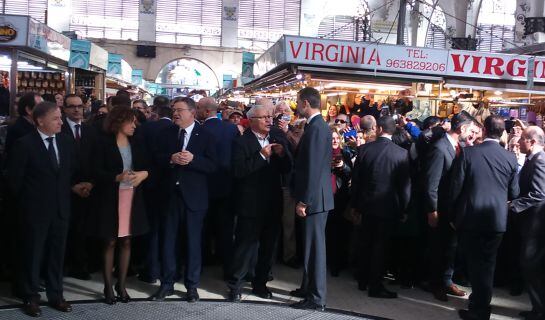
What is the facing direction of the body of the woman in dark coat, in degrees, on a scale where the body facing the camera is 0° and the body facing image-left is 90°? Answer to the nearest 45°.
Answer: approximately 315°

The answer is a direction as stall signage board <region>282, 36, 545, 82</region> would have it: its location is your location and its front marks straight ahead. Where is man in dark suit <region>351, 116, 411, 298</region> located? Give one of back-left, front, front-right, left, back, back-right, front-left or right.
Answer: front

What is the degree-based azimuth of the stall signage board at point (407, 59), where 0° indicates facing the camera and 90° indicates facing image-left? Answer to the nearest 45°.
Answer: approximately 0°

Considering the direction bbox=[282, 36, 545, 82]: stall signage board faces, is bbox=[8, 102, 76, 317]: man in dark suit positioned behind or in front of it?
in front

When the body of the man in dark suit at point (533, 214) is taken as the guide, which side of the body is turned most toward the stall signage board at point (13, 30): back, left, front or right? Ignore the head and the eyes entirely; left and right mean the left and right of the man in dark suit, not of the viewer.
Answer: front

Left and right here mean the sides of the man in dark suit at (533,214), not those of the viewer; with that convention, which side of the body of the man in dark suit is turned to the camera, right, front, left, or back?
left

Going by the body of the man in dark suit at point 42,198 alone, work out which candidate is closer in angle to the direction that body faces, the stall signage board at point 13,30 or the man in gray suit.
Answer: the man in gray suit

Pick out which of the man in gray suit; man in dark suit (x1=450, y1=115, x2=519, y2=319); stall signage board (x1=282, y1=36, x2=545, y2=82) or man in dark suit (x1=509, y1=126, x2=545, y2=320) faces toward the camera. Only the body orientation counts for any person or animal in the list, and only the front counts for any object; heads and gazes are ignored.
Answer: the stall signage board

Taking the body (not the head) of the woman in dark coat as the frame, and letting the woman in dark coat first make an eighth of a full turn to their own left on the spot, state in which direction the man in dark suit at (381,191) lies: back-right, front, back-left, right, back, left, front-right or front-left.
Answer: front

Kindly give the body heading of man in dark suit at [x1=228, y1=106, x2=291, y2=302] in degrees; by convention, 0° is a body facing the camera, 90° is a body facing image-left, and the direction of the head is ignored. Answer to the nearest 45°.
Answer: approximately 315°

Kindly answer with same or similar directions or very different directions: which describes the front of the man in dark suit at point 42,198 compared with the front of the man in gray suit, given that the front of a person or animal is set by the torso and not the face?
very different directions

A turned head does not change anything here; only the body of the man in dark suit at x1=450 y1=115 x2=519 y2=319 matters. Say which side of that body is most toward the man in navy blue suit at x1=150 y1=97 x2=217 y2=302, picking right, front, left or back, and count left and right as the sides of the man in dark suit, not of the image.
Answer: left

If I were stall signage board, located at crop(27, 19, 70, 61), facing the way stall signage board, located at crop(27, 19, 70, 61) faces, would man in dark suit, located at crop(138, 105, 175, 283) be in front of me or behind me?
in front

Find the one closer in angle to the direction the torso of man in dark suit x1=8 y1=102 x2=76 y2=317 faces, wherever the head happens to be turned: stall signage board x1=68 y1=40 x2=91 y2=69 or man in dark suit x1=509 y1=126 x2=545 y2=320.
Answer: the man in dark suit

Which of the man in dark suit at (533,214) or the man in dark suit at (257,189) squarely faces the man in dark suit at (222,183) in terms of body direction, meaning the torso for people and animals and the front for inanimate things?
the man in dark suit at (533,214)

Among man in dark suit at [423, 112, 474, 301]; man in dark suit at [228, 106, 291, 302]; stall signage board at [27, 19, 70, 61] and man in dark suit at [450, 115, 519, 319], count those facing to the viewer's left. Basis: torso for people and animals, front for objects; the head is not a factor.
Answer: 0
